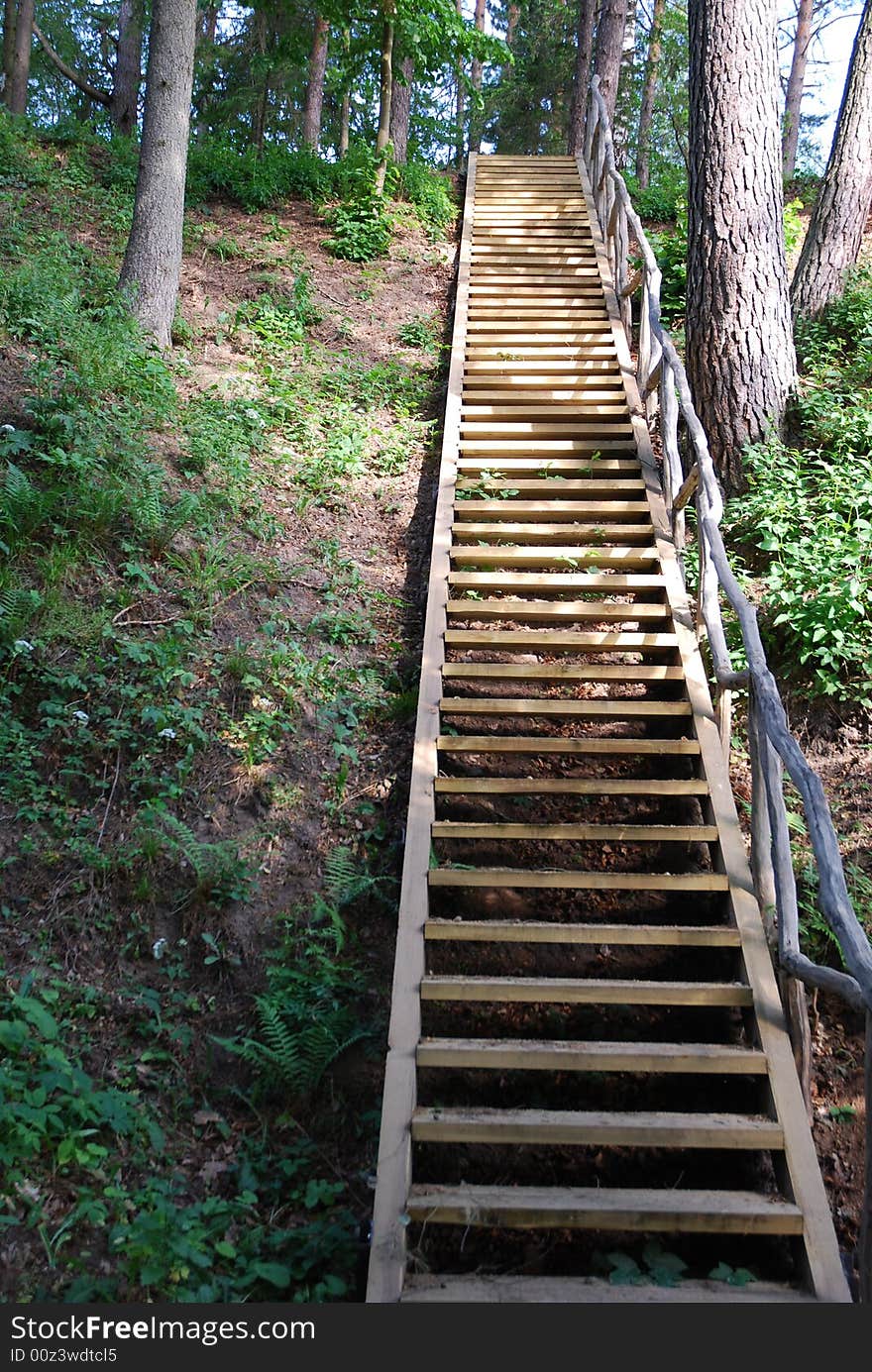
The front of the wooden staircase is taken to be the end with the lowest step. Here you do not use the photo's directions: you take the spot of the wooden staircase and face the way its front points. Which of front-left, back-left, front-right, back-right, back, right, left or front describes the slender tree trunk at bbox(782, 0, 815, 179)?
back

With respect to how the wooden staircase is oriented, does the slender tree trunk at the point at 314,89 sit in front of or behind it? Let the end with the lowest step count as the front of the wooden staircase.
behind

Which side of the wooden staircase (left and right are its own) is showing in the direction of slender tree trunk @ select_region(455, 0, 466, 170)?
back

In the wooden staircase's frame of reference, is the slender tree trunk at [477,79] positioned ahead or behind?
behind

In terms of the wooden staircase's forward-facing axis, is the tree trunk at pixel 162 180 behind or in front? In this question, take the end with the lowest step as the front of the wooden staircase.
behind

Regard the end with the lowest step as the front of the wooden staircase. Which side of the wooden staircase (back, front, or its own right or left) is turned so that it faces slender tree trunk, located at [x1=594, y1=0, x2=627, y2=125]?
back

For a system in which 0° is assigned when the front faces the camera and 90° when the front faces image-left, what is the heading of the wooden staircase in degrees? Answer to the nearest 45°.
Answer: approximately 0°

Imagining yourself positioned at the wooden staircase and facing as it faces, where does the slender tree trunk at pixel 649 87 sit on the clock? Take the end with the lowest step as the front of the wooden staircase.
The slender tree trunk is roughly at 6 o'clock from the wooden staircase.
